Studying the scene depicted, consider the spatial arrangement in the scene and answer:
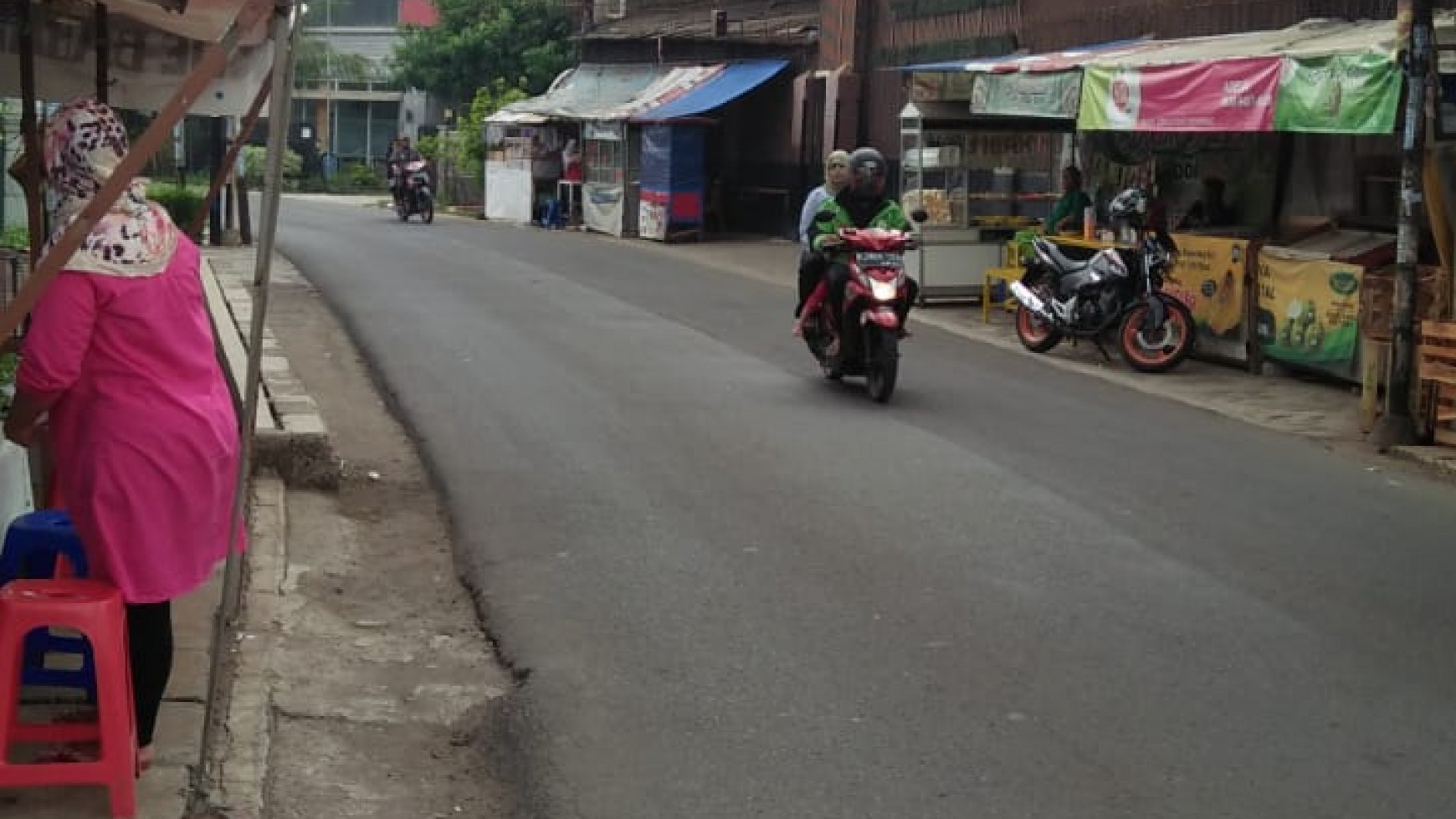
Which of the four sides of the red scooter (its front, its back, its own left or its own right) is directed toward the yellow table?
left

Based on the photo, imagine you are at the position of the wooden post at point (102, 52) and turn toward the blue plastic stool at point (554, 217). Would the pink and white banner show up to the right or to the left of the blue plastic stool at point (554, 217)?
right

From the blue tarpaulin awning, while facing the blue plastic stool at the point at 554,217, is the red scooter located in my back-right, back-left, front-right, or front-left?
back-left

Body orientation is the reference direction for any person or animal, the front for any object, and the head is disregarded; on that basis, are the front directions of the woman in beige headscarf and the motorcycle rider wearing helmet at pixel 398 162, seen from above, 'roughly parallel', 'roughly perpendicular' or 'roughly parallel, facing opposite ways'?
roughly parallel

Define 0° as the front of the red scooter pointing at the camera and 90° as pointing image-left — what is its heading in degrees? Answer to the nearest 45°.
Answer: approximately 315°

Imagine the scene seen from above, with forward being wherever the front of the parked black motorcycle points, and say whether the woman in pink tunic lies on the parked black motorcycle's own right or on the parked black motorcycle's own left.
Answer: on the parked black motorcycle's own right

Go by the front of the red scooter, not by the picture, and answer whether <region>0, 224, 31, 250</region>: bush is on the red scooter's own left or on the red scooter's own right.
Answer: on the red scooter's own right

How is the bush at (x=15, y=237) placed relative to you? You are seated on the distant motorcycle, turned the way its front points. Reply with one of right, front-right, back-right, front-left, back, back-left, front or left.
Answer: front-right

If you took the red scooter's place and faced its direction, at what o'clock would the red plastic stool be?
The red plastic stool is roughly at 2 o'clock from the red scooter.

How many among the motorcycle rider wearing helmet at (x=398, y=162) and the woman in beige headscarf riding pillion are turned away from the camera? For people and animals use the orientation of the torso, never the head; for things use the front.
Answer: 0

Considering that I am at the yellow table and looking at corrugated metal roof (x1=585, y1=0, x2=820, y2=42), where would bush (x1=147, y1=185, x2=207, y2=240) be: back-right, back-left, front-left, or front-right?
front-left

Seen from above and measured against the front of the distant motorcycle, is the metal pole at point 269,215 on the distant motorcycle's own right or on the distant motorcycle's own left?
on the distant motorcycle's own right

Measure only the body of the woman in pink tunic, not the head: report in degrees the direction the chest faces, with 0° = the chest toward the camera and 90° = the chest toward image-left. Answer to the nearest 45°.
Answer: approximately 135°

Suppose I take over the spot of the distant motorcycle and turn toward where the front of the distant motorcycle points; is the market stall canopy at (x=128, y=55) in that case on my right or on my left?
on my right

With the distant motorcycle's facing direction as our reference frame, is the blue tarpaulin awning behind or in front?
in front
